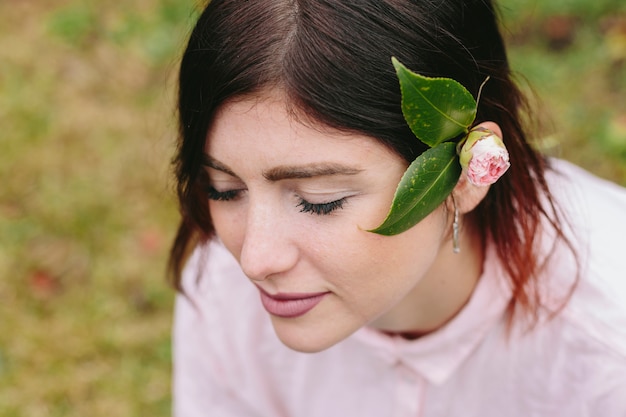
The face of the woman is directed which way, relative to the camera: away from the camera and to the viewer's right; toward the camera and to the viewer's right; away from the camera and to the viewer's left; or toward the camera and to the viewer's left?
toward the camera and to the viewer's left

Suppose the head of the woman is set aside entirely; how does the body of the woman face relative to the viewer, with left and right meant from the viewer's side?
facing the viewer and to the left of the viewer
